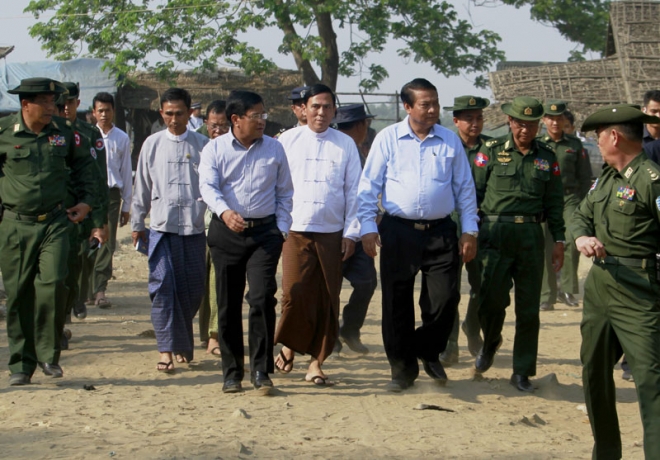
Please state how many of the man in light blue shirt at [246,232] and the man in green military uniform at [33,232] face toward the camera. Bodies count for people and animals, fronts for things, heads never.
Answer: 2

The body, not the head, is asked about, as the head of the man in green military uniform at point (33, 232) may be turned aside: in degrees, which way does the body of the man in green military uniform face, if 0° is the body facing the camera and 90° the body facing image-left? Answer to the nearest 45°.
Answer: approximately 0°

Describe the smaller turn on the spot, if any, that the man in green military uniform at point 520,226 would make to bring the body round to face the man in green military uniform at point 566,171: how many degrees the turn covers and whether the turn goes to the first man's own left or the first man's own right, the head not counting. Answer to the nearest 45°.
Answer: approximately 180°

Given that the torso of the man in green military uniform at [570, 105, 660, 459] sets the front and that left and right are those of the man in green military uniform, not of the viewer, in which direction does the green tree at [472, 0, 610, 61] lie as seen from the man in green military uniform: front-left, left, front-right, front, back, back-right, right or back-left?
back-right

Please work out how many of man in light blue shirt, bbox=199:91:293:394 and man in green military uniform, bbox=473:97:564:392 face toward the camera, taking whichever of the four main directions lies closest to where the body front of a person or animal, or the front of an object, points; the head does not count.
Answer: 2

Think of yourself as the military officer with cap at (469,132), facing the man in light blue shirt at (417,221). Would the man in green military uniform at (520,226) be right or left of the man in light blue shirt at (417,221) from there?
left

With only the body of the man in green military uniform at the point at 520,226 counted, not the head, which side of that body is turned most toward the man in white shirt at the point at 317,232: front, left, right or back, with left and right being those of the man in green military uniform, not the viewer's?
right
